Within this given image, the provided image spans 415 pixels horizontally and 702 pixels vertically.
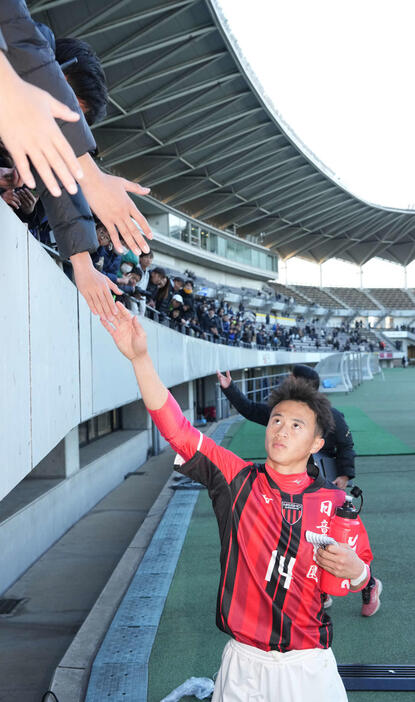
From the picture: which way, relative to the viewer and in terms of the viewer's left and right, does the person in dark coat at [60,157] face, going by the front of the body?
facing to the right of the viewer

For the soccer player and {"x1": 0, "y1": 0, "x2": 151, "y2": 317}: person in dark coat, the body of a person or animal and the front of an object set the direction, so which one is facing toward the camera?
the soccer player

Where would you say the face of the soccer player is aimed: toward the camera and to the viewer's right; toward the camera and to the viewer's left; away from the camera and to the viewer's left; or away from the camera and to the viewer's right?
toward the camera and to the viewer's left

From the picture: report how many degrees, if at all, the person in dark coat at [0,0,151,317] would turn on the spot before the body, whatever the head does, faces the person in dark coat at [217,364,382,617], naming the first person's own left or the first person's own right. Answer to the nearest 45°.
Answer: approximately 45° to the first person's own left

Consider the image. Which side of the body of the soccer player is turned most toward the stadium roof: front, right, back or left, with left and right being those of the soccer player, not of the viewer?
back

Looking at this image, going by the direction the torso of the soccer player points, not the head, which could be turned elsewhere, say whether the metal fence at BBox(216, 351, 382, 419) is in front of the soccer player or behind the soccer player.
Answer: behind

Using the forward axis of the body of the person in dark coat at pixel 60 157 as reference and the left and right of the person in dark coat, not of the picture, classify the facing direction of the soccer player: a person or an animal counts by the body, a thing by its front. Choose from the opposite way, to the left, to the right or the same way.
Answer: to the right

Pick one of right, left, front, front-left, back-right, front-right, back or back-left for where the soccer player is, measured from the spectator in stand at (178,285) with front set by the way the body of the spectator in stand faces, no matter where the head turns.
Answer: front-right

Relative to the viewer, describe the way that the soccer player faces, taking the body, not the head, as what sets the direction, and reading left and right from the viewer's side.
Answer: facing the viewer

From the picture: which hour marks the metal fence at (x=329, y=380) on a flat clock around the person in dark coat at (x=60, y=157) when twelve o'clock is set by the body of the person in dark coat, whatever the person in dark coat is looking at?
The metal fence is roughly at 10 o'clock from the person in dark coat.

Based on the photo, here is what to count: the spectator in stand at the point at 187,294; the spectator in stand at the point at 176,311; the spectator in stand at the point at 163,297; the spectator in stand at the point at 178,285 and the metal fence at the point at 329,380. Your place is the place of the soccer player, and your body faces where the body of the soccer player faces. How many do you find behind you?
5

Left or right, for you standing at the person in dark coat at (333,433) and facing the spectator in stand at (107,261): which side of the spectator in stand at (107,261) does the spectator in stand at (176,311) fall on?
right

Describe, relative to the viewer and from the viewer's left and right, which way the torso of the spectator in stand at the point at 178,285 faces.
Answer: facing the viewer and to the right of the viewer

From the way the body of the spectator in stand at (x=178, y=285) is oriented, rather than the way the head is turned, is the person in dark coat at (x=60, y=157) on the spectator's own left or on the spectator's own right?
on the spectator's own right

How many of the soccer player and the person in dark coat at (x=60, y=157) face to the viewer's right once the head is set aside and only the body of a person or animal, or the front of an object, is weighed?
1
